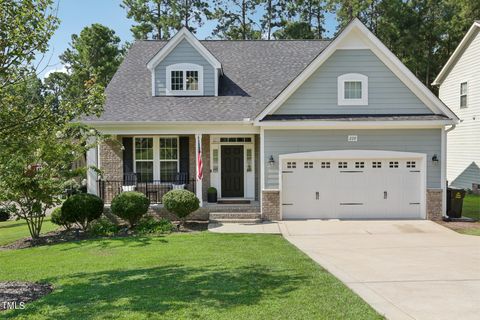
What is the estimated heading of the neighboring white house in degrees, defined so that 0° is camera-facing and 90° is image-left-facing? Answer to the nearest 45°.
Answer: approximately 315°

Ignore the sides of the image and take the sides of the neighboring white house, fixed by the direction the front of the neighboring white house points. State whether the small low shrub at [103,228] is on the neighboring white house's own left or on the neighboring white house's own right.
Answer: on the neighboring white house's own right

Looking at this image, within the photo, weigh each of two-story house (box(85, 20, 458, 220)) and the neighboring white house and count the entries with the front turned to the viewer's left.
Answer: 0

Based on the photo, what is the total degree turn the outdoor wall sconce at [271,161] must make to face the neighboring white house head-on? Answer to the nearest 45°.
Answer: approximately 135° to its left

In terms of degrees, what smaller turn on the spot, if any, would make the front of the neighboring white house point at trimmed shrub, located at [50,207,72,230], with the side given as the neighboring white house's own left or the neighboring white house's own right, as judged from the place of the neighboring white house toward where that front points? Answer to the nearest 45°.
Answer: approximately 90° to the neighboring white house's own right

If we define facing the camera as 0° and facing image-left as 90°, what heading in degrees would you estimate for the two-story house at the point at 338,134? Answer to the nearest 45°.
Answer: approximately 0°

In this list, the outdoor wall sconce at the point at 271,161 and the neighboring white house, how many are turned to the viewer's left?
0

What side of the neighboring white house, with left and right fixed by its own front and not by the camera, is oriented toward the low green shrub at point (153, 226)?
right

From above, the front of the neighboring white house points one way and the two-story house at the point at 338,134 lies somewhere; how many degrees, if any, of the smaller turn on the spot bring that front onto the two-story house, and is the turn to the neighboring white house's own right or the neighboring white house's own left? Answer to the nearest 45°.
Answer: approximately 45° to the neighboring white house's own right

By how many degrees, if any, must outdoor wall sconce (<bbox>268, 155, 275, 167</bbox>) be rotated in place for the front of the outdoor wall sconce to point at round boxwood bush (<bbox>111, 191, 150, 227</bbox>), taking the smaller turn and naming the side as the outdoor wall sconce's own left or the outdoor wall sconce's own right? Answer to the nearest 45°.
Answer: approximately 90° to the outdoor wall sconce's own right

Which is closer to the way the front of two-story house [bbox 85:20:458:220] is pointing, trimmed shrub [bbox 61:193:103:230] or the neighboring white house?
the trimmed shrub

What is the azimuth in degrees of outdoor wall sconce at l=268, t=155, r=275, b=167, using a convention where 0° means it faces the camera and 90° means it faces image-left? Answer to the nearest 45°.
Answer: approximately 0°

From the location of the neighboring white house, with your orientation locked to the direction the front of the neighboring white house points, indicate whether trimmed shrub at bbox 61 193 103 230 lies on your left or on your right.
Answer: on your right
